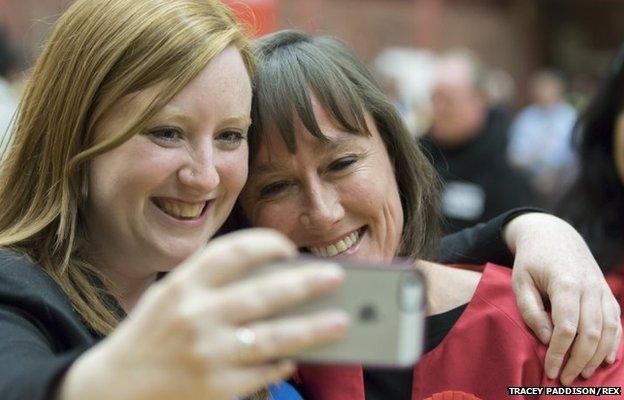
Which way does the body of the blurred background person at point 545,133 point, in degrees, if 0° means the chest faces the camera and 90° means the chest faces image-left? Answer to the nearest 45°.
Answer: approximately 0°

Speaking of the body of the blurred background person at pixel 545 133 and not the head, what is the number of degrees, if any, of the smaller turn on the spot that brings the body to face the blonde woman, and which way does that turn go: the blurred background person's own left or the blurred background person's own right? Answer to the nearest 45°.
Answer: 0° — they already face them

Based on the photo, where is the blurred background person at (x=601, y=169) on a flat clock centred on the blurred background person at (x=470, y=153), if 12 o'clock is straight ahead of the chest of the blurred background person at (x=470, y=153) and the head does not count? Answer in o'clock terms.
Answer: the blurred background person at (x=601, y=169) is roughly at 10 o'clock from the blurred background person at (x=470, y=153).

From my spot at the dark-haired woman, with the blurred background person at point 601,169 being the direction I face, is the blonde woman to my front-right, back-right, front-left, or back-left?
back-left

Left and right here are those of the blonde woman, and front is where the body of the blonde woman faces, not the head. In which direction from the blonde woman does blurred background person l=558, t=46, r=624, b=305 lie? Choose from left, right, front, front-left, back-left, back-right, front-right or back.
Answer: left

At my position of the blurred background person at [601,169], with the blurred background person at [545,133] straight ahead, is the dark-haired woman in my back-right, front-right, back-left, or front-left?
back-left

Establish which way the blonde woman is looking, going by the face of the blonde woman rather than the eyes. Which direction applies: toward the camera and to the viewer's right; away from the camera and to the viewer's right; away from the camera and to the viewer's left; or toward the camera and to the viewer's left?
toward the camera and to the viewer's right

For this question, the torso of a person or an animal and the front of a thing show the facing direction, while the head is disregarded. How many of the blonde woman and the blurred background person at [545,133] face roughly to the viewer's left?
0

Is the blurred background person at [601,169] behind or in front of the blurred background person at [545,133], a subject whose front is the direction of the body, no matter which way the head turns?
in front
